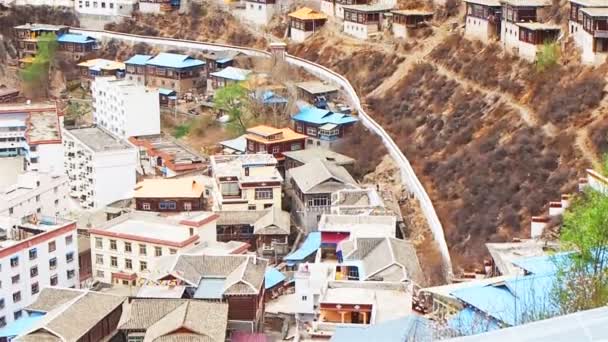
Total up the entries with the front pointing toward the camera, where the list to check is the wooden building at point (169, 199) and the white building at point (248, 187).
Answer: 2

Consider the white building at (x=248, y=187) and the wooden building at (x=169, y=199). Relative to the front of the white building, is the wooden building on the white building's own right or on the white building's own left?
on the white building's own right

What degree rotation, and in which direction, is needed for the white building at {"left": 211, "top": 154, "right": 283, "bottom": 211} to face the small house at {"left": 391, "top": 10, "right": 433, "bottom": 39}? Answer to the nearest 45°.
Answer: approximately 135° to its left

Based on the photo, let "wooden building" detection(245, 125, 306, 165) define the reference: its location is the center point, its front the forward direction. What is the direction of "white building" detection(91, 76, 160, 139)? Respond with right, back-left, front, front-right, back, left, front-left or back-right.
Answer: back-right

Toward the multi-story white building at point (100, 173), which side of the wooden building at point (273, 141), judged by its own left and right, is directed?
right

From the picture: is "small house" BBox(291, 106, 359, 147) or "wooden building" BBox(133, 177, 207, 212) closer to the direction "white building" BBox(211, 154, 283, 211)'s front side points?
the wooden building

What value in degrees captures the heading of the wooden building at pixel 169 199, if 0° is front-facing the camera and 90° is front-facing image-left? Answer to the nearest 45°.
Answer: approximately 0°

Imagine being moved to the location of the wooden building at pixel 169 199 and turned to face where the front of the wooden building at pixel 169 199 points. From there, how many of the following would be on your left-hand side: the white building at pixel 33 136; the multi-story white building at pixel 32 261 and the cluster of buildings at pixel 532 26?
1

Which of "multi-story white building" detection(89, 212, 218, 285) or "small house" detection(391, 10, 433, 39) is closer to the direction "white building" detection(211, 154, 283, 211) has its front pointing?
the multi-story white building

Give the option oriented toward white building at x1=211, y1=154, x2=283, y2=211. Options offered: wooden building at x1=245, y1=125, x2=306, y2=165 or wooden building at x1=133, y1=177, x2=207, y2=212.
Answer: wooden building at x1=245, y1=125, x2=306, y2=165

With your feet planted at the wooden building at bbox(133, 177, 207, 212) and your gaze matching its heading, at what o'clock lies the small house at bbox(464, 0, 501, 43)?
The small house is roughly at 8 o'clock from the wooden building.
